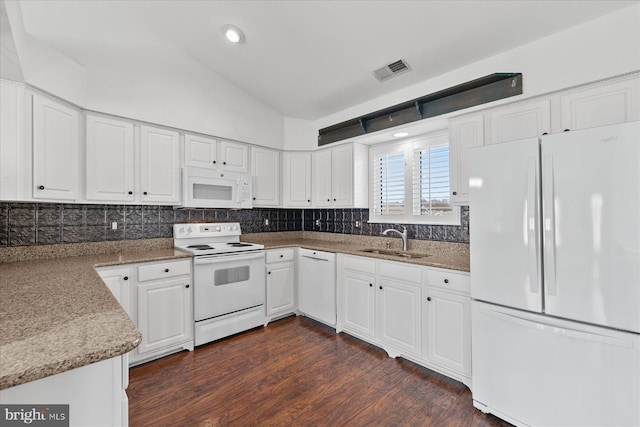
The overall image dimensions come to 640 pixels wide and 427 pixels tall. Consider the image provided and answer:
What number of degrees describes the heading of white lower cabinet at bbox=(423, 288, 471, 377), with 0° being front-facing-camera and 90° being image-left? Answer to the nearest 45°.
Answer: approximately 45°

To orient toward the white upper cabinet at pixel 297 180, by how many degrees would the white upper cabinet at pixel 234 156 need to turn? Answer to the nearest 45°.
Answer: approximately 45° to its left

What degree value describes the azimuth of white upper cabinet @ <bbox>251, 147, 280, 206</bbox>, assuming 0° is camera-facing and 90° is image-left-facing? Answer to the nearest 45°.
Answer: approximately 315°

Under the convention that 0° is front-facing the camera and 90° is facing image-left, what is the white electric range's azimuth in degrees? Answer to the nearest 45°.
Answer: approximately 315°

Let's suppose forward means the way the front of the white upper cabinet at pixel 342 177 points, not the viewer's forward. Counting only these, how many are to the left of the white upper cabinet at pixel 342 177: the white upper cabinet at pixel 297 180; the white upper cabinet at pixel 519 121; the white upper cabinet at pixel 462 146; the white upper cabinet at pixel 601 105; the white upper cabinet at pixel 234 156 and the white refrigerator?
4
